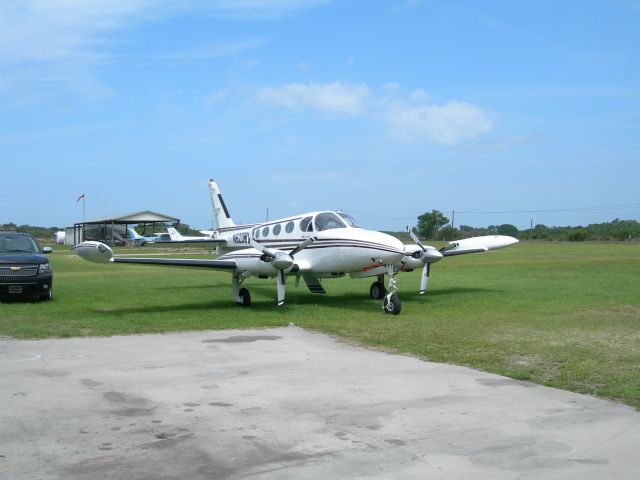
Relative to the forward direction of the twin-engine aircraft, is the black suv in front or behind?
behind

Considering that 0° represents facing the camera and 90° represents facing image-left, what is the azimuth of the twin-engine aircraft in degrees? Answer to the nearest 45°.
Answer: approximately 315°

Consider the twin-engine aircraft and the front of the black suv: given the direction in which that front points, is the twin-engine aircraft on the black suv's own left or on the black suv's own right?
on the black suv's own left

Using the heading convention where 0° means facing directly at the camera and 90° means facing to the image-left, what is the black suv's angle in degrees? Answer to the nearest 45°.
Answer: approximately 0°

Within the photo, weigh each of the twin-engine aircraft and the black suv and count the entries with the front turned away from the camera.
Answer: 0
